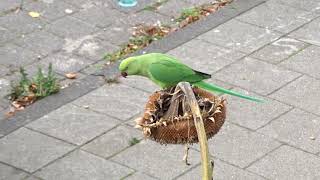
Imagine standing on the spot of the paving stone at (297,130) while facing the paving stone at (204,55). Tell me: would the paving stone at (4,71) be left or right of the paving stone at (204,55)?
left

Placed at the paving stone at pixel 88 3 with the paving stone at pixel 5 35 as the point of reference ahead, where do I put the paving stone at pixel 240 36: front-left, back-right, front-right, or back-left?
back-left

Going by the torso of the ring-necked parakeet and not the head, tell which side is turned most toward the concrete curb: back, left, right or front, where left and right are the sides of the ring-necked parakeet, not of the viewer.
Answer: right

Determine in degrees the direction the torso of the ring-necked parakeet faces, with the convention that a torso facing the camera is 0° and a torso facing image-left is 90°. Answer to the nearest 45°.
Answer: approximately 90°

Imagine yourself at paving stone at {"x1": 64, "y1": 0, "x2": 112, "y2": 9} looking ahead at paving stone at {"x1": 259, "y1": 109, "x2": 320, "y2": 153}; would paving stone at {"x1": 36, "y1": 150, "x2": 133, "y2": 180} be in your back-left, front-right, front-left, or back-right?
front-right

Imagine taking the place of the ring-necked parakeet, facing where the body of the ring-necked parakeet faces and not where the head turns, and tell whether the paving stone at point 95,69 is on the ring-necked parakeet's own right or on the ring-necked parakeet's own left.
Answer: on the ring-necked parakeet's own right

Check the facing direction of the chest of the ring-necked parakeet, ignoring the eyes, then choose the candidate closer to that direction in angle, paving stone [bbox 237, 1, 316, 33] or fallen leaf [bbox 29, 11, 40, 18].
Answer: the fallen leaf

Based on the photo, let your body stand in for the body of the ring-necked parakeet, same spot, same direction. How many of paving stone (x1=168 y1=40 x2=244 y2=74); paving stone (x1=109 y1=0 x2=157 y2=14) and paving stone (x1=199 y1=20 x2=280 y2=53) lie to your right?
3
